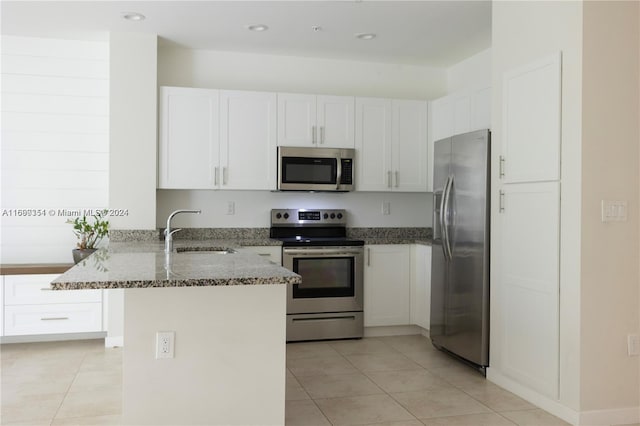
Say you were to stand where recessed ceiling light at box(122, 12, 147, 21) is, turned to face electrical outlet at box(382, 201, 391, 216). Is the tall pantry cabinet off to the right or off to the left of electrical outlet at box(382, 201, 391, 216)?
right

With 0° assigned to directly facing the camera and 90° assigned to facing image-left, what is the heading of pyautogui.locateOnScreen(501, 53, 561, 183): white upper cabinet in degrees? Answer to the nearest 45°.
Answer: approximately 45°

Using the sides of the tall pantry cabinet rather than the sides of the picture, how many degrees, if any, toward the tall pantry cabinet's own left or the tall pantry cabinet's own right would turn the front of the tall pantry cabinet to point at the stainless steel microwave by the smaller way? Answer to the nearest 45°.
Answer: approximately 90° to the tall pantry cabinet's own right

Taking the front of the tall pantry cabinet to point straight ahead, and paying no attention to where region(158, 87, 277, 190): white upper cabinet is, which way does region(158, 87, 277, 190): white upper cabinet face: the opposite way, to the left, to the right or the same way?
to the left

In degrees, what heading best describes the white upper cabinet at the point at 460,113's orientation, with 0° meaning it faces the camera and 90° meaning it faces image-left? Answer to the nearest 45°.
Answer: approximately 45°

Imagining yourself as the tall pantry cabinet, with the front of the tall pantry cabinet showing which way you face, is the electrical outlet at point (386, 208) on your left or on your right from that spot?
on your right

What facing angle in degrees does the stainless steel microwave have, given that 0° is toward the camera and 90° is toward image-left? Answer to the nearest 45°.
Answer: approximately 0°
